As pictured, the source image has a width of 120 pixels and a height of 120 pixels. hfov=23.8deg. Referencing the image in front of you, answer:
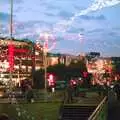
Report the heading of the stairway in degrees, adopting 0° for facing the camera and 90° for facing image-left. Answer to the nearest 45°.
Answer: approximately 0°
